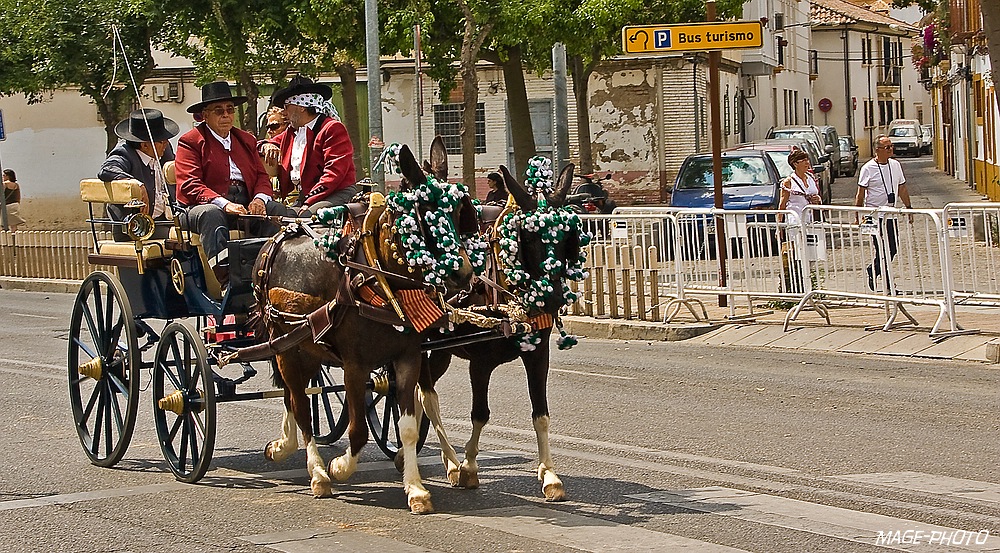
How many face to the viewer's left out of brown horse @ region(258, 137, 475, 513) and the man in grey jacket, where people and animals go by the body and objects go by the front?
0

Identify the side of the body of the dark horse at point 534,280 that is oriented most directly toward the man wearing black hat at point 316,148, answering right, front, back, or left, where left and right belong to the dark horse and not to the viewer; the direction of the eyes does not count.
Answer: back

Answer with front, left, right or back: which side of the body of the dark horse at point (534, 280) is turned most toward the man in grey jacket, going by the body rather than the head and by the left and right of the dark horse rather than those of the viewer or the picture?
back

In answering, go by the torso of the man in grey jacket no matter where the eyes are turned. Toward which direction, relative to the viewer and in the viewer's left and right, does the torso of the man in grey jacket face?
facing the viewer and to the right of the viewer

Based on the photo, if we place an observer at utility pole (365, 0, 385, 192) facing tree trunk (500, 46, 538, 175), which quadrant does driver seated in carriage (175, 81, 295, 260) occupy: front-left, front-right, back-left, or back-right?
back-right

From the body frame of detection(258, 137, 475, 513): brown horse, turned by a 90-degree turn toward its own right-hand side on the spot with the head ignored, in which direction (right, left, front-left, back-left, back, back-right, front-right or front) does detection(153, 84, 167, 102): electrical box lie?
back-right

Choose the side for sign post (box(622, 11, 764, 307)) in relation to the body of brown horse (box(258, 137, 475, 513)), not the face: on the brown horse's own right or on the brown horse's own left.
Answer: on the brown horse's own left

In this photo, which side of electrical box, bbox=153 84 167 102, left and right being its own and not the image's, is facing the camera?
front

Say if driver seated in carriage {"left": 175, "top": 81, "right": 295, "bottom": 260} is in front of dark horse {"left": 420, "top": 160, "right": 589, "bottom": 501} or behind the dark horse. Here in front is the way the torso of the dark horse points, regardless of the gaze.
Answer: behind

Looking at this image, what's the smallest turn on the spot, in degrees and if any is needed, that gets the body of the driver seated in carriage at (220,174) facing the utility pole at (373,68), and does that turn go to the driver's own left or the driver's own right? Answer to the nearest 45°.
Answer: approximately 135° to the driver's own left
